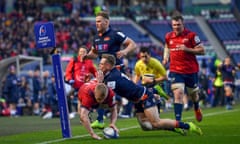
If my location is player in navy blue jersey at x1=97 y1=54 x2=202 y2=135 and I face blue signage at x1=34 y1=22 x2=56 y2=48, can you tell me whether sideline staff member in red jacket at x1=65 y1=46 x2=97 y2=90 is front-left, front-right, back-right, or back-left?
front-right

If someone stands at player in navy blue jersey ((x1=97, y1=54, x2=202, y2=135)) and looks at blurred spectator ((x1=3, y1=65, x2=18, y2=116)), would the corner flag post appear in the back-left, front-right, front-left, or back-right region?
front-left

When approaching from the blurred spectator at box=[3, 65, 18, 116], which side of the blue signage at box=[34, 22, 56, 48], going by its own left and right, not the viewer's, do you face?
back

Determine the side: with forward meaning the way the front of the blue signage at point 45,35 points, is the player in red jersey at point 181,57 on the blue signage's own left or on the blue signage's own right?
on the blue signage's own left

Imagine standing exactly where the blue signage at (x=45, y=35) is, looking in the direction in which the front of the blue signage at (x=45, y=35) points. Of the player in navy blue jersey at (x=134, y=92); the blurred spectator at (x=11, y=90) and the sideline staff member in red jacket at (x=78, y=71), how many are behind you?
2

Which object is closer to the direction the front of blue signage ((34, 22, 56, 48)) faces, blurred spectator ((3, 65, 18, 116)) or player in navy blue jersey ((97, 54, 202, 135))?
the player in navy blue jersey

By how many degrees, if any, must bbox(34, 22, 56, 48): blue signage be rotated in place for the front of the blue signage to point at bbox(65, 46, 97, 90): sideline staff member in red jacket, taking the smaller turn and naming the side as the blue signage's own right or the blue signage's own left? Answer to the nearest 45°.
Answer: approximately 180°

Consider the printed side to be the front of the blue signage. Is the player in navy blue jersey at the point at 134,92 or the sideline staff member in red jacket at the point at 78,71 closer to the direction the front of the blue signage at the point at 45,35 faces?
the player in navy blue jersey

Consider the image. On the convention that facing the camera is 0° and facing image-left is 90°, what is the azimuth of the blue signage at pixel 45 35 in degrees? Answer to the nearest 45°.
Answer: approximately 0°

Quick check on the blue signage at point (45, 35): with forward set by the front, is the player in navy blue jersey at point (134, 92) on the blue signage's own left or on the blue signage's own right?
on the blue signage's own left
